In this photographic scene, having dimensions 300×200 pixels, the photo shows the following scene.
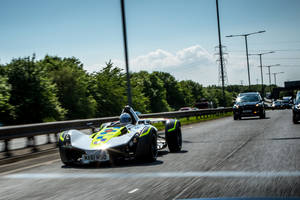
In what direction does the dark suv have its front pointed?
toward the camera

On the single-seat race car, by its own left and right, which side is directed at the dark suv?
back

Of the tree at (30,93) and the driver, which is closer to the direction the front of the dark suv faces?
the driver

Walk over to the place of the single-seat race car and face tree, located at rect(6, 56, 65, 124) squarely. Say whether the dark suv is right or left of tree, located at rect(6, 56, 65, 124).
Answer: right

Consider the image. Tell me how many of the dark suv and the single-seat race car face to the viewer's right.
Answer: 0

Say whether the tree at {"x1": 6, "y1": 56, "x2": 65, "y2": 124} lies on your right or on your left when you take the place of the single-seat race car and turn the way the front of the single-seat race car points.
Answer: on your right

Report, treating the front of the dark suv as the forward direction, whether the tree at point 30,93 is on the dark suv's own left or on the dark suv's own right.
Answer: on the dark suv's own right

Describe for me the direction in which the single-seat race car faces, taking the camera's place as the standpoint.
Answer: facing the viewer and to the left of the viewer

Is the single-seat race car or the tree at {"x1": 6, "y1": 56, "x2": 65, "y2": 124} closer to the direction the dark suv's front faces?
the single-seat race car

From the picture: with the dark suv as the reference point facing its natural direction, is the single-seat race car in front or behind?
in front
